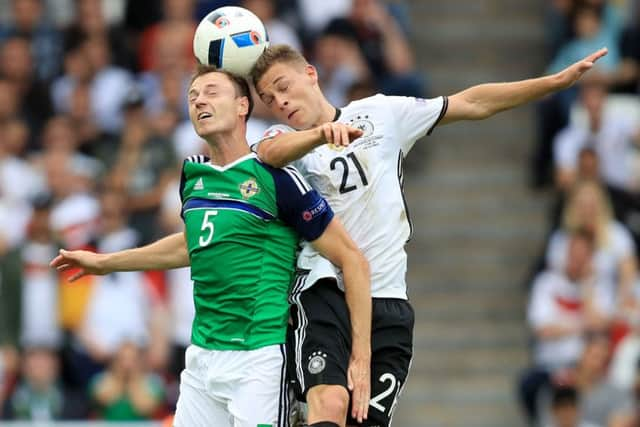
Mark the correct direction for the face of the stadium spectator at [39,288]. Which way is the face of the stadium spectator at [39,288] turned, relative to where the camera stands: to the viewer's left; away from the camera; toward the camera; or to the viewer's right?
toward the camera

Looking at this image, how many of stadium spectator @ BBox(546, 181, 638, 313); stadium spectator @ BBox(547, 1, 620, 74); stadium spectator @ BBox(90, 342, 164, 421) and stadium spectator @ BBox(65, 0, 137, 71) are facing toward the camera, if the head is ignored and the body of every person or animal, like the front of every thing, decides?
4

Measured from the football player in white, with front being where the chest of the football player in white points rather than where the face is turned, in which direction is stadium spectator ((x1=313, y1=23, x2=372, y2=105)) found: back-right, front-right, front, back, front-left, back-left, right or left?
back

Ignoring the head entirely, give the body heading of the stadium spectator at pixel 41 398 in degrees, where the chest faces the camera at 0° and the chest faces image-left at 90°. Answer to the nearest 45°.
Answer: approximately 0°

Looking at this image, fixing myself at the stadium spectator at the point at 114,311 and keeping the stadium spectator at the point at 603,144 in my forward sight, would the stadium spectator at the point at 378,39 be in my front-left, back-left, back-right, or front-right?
front-left

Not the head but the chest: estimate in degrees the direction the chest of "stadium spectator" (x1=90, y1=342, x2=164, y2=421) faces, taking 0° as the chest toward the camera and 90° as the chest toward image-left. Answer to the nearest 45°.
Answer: approximately 0°

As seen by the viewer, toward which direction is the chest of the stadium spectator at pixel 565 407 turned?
toward the camera

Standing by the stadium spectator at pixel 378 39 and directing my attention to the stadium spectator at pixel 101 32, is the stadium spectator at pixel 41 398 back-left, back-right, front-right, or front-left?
front-left

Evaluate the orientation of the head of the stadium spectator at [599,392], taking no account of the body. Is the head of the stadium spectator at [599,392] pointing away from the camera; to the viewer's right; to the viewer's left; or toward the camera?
toward the camera

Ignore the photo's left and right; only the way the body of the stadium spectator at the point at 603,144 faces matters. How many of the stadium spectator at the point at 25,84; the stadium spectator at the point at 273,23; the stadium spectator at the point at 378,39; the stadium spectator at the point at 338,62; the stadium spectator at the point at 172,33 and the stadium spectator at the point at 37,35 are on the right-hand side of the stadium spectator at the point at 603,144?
6

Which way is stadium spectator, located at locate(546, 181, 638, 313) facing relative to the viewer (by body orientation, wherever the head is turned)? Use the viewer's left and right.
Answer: facing the viewer

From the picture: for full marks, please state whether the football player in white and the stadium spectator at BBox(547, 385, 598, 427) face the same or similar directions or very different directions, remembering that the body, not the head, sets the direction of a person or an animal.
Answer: same or similar directions

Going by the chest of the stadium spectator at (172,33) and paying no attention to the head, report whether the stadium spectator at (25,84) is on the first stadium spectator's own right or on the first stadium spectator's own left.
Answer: on the first stadium spectator's own right

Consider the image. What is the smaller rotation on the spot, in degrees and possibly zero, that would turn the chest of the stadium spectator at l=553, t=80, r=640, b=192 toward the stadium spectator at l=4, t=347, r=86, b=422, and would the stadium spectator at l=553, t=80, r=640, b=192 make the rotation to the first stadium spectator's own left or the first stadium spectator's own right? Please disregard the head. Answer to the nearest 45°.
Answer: approximately 45° to the first stadium spectator's own right

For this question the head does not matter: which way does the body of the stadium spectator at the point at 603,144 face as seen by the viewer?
toward the camera
